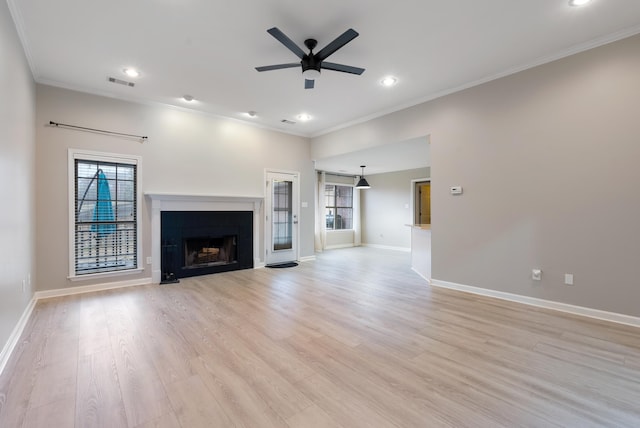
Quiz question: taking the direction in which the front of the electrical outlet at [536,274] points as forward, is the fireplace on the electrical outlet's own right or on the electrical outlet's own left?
on the electrical outlet's own right

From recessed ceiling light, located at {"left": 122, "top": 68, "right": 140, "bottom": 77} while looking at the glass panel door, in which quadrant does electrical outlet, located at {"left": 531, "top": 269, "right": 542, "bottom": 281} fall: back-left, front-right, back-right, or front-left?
front-right

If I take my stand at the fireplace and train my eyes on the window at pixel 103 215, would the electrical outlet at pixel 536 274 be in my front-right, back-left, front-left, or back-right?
back-left

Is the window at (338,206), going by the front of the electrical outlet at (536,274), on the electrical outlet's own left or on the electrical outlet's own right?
on the electrical outlet's own right

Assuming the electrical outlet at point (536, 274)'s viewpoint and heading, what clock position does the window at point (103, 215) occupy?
The window is roughly at 2 o'clock from the electrical outlet.

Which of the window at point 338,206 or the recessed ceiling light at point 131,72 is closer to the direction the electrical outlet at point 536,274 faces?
the recessed ceiling light

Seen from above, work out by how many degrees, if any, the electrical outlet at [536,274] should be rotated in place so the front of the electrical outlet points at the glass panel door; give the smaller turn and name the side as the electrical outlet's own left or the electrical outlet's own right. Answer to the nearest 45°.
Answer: approximately 90° to the electrical outlet's own right
